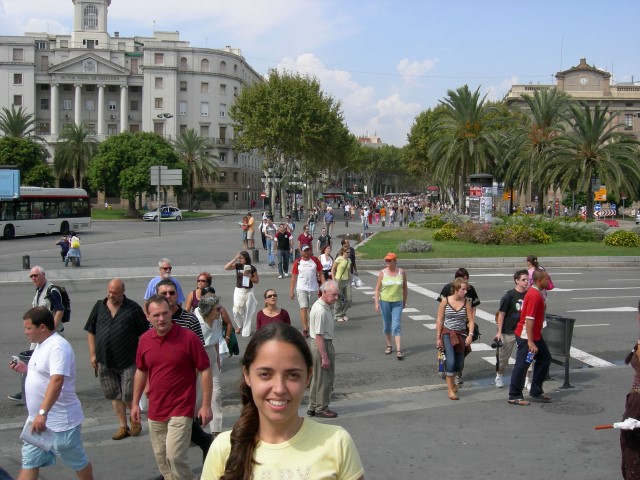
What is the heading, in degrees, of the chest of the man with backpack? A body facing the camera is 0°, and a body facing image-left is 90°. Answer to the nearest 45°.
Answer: approximately 45°

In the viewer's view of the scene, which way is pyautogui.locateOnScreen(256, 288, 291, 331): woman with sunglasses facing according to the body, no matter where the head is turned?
toward the camera

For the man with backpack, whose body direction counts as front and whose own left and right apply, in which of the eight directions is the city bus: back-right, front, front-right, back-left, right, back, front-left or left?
back-right

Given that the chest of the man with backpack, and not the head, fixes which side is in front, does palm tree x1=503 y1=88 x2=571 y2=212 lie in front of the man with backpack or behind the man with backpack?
behind

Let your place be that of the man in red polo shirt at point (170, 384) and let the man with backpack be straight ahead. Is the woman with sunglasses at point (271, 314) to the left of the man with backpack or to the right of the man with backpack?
right

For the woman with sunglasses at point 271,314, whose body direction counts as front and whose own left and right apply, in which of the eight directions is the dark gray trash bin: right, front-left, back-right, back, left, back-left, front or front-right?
left

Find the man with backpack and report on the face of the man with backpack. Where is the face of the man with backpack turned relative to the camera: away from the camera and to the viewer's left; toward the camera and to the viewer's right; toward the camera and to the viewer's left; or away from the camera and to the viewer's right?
toward the camera and to the viewer's left

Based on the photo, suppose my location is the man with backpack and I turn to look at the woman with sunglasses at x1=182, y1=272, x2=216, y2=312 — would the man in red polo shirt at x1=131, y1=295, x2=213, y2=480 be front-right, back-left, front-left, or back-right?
front-right

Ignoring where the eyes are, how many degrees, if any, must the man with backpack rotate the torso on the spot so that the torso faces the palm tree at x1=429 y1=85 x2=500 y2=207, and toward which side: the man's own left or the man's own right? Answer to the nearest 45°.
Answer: approximately 180°
